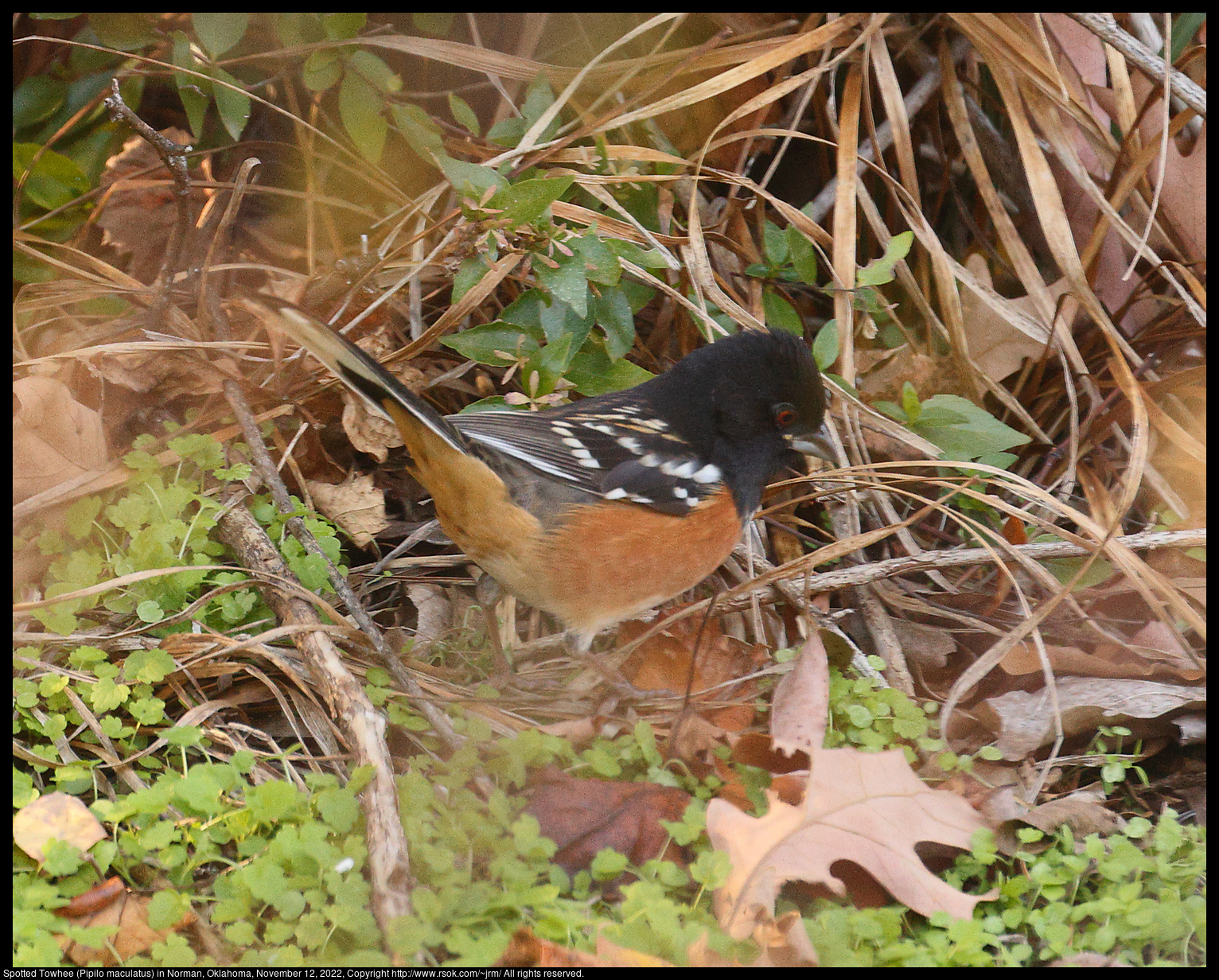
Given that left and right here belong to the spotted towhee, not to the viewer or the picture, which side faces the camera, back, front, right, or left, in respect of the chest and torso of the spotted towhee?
right

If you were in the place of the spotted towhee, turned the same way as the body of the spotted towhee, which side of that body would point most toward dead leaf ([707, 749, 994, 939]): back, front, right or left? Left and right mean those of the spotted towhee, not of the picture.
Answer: right

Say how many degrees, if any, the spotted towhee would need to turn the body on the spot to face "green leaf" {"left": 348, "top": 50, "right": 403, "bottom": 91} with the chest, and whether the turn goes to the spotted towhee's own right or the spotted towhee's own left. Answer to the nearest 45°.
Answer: approximately 135° to the spotted towhee's own left

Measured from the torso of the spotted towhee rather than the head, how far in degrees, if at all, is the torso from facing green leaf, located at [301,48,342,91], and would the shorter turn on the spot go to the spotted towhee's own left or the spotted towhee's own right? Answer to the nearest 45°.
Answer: approximately 135° to the spotted towhee's own left

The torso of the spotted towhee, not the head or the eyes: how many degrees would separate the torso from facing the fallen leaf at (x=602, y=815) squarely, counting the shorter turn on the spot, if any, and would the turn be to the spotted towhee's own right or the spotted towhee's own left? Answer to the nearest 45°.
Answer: approximately 90° to the spotted towhee's own right

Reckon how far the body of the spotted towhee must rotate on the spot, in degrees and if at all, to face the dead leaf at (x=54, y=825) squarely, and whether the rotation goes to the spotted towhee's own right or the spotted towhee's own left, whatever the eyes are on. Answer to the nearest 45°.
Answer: approximately 135° to the spotted towhee's own right
